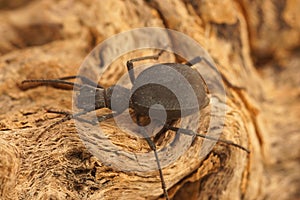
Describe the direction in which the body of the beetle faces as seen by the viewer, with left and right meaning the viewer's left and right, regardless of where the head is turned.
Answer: facing to the left of the viewer
